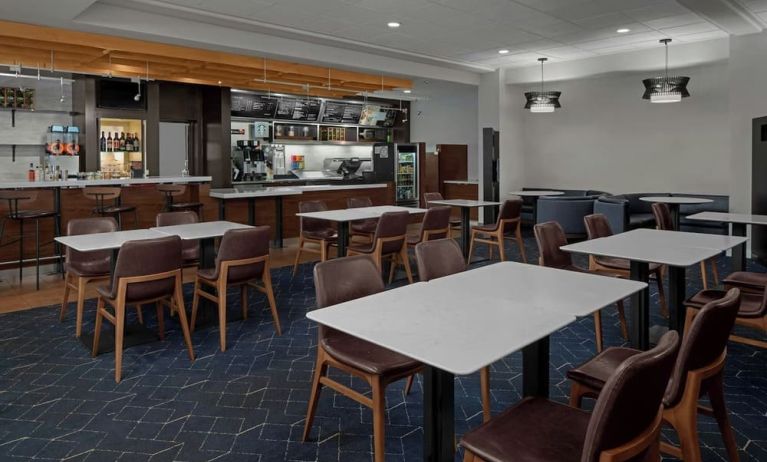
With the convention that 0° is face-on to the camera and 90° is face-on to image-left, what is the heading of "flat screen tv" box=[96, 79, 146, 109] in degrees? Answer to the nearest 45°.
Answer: approximately 0°

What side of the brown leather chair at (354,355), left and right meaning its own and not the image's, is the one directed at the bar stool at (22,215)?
back

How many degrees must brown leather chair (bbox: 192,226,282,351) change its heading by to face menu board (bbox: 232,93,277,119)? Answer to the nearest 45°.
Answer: approximately 45° to its right

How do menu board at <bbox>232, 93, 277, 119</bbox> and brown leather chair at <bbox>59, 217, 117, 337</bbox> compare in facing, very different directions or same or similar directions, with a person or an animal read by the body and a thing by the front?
same or similar directions

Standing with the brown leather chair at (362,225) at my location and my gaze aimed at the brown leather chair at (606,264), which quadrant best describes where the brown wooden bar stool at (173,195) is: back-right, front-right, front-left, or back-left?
back-right

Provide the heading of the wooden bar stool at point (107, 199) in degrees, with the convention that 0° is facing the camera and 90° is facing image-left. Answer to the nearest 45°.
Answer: approximately 225°

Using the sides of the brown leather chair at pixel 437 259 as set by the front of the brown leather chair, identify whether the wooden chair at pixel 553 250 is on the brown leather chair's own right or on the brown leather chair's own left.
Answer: on the brown leather chair's own left

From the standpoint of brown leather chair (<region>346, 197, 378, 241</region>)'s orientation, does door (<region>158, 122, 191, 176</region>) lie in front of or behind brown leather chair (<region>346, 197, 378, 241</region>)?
behind

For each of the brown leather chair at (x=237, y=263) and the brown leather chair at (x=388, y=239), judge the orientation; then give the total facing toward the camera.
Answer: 0

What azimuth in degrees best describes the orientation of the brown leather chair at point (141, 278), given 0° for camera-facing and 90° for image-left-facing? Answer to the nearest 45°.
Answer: approximately 135°

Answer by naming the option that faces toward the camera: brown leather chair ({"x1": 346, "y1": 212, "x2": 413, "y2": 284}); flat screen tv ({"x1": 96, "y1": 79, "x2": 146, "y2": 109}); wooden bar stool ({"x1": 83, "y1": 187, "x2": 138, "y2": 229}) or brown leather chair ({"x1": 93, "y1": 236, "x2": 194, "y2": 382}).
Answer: the flat screen tv

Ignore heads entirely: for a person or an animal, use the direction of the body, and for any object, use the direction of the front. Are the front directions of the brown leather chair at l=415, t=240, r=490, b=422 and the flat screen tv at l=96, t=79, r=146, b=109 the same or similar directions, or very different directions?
same or similar directions
